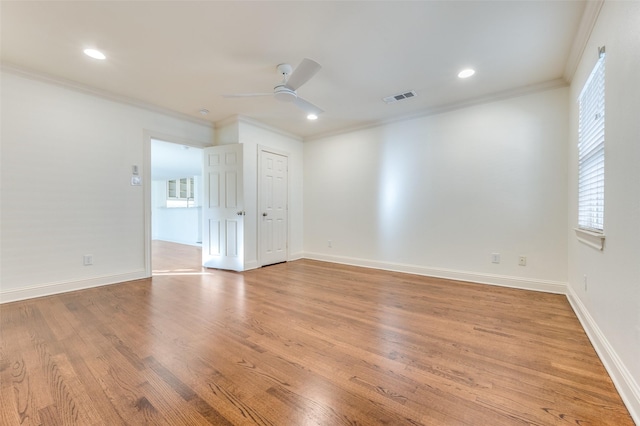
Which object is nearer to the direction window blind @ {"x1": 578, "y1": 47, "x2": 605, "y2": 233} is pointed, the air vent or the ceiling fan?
the air vent

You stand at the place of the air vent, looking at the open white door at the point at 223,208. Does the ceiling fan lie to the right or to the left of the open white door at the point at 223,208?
left

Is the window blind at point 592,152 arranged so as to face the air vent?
yes

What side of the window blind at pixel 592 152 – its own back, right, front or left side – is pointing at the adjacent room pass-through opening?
front

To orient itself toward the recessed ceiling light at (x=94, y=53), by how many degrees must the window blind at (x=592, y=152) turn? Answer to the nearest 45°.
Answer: approximately 45° to its left

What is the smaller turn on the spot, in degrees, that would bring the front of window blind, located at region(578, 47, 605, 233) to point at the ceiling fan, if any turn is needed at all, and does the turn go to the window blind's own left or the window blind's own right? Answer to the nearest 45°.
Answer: approximately 45° to the window blind's own left

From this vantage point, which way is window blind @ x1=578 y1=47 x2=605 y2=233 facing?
to the viewer's left

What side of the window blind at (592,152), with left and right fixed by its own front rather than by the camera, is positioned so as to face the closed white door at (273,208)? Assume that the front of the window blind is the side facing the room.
front
